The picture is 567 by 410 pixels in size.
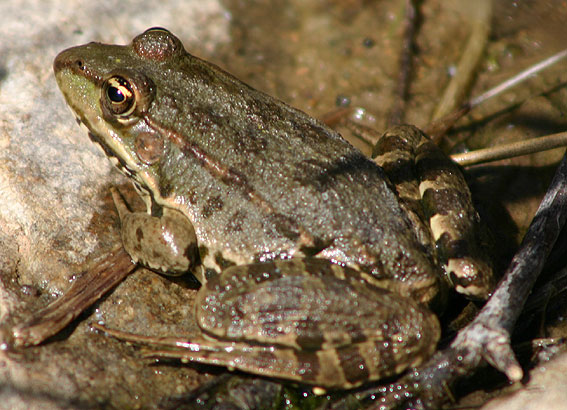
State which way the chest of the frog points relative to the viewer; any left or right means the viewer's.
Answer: facing away from the viewer and to the left of the viewer

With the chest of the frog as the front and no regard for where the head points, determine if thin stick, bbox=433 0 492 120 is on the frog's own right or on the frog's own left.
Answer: on the frog's own right

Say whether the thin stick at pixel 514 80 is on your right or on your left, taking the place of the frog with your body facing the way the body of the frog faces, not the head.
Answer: on your right

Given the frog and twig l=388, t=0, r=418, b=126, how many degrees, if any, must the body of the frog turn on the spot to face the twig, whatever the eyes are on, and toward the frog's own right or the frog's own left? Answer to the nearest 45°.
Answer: approximately 90° to the frog's own right
